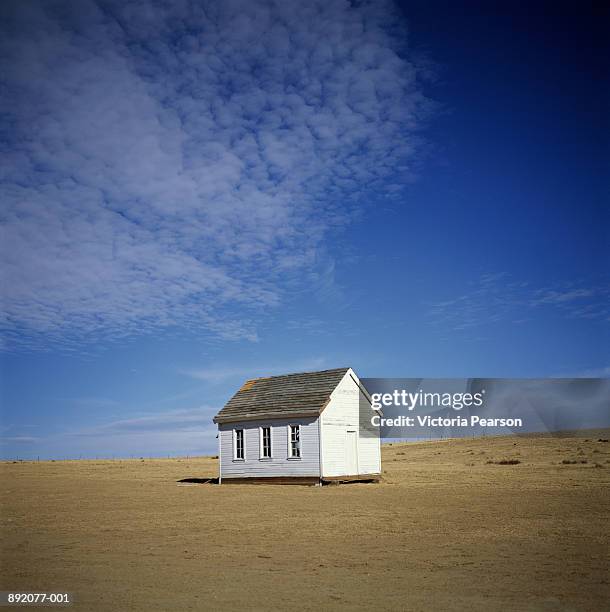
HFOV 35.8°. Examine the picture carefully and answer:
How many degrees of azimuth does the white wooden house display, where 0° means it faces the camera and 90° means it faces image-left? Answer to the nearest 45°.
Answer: approximately 315°
